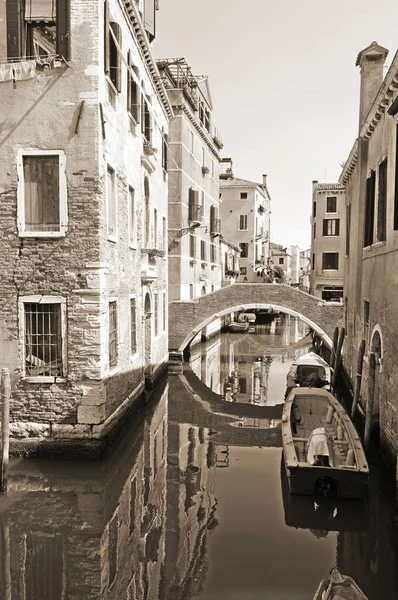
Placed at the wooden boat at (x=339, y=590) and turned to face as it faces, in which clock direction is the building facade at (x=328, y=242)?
The building facade is roughly at 12 o'clock from the wooden boat.

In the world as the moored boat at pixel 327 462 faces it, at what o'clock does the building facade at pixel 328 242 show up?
The building facade is roughly at 12 o'clock from the moored boat.

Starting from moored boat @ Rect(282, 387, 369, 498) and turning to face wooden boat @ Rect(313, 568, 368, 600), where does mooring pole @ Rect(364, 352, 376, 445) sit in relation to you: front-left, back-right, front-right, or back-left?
back-left

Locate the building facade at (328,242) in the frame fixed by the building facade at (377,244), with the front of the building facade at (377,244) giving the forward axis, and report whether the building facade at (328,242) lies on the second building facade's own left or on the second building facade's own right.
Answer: on the second building facade's own right

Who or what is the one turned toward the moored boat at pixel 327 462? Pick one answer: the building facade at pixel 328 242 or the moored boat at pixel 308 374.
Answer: the building facade

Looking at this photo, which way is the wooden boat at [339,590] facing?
away from the camera

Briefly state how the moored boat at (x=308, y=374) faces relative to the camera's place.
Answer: facing away from the viewer

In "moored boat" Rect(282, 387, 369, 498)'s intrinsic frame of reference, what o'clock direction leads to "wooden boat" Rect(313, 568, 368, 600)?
The wooden boat is roughly at 6 o'clock from the moored boat.

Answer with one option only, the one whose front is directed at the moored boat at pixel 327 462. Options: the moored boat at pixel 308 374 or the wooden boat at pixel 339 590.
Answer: the wooden boat

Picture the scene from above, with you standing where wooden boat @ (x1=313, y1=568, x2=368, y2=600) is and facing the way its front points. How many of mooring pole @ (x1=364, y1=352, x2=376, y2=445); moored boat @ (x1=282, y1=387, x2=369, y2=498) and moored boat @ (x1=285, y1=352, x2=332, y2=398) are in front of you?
3

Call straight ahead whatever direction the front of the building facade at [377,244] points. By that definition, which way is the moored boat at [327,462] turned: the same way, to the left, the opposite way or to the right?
to the right

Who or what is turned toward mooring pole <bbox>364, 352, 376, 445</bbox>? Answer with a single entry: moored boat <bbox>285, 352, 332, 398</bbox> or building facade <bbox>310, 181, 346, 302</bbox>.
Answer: the building facade

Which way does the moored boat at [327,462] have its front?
away from the camera

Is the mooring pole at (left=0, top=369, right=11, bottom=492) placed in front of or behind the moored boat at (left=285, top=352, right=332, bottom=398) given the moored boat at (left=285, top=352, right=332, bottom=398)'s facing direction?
behind
